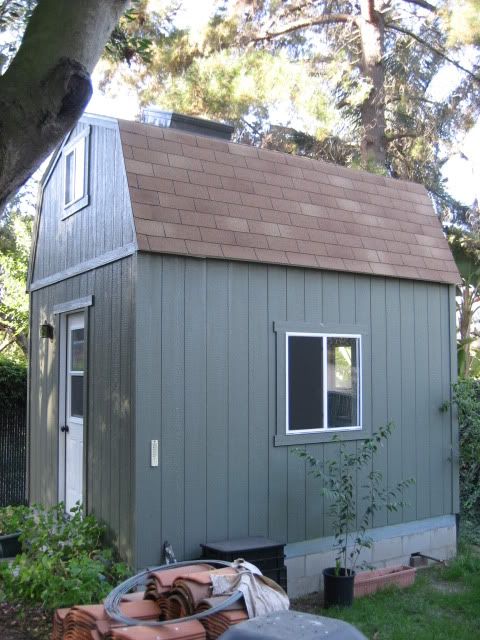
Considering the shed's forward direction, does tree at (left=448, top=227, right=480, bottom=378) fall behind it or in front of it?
behind

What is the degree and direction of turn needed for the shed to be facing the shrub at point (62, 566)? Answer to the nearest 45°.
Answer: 0° — it already faces it

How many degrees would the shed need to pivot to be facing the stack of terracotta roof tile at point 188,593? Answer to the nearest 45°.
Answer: approximately 45° to its left

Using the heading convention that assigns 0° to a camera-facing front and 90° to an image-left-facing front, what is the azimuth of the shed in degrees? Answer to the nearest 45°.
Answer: approximately 45°

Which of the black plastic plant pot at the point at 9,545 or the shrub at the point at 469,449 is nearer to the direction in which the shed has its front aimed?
the black plastic plant pot
